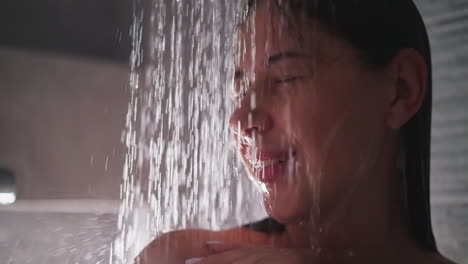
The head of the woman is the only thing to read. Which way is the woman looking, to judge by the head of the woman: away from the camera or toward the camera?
toward the camera

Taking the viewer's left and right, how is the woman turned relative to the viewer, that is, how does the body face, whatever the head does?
facing the viewer and to the left of the viewer
